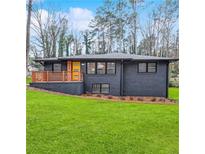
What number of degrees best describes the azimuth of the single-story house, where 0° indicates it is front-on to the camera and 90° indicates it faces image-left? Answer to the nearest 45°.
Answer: approximately 0°
